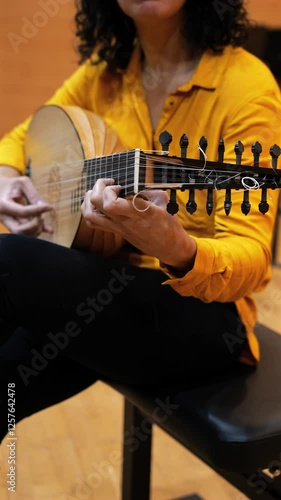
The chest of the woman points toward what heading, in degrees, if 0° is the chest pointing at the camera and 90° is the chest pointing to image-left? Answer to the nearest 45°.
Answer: approximately 45°
